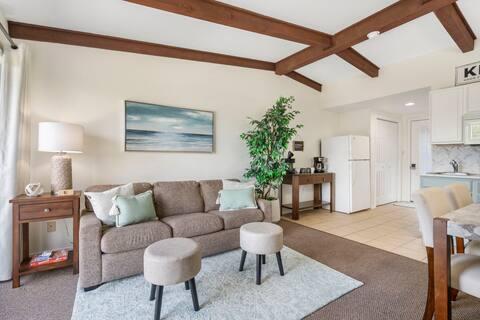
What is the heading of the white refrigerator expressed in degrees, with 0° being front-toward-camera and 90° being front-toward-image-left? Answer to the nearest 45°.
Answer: approximately 315°

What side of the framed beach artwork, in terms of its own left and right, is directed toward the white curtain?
right

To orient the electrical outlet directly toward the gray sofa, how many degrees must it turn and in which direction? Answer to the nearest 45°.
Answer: approximately 45° to its left

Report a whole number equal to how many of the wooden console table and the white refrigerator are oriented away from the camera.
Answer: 0

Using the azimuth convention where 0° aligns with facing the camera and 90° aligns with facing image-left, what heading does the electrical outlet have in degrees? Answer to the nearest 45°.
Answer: approximately 0°

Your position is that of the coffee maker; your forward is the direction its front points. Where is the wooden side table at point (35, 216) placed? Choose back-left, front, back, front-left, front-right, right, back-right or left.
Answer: right

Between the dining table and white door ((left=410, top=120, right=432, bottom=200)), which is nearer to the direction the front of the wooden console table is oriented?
the dining table

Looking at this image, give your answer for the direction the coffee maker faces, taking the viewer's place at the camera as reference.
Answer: facing the viewer and to the right of the viewer

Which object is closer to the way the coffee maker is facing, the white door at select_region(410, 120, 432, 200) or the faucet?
the faucet

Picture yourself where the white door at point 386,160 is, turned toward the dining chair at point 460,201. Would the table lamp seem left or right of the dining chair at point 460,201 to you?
right

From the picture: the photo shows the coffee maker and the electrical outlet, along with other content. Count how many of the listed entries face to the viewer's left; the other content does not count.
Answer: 0

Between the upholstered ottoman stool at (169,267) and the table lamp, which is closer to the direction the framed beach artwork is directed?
the upholstered ottoman stool

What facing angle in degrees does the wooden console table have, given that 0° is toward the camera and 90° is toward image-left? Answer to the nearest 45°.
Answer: approximately 315°
